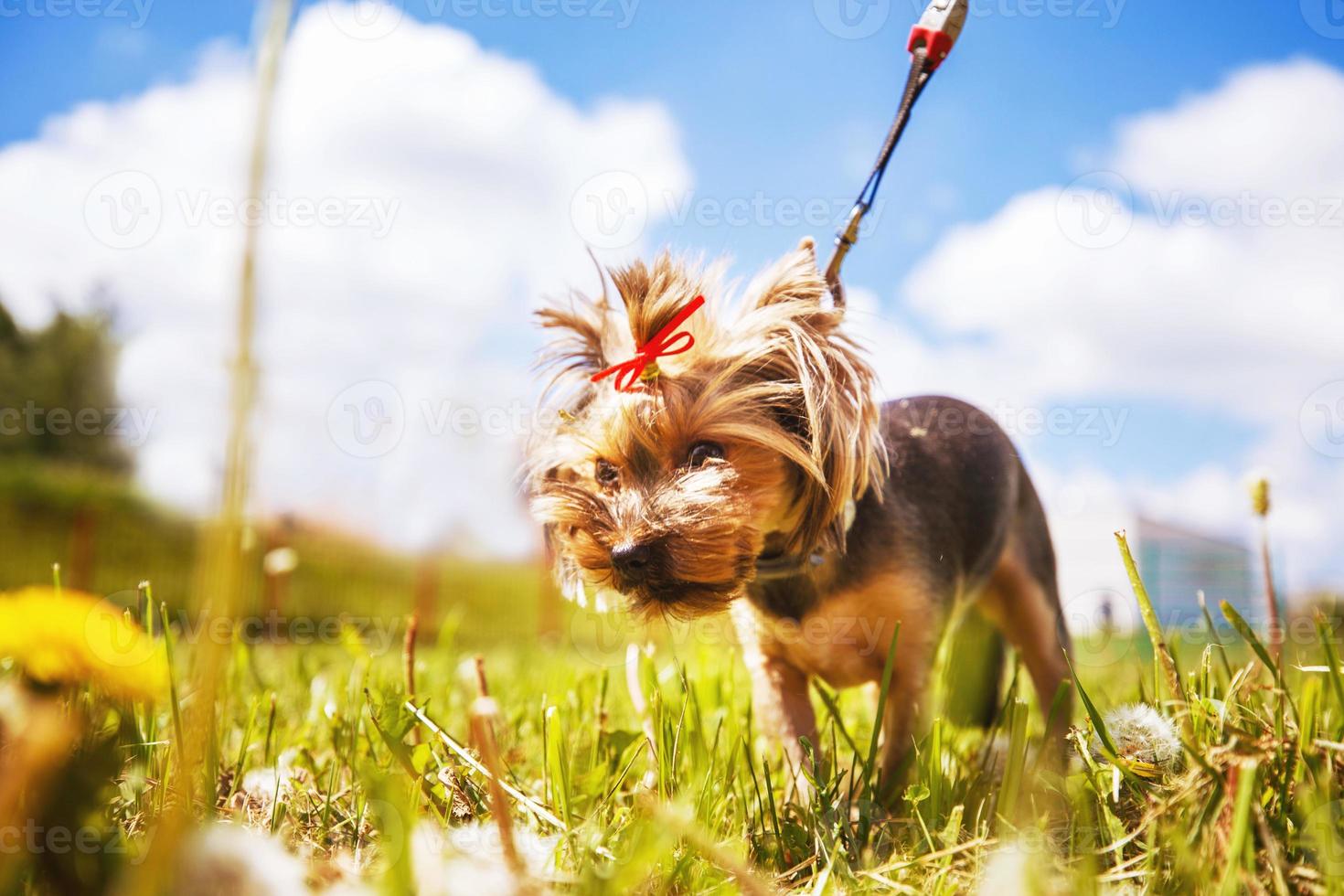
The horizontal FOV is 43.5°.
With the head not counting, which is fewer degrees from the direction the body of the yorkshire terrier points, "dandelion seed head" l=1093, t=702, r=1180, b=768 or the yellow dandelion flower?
the yellow dandelion flower

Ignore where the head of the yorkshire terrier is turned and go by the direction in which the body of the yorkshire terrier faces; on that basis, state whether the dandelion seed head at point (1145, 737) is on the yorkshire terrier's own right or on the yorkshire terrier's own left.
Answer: on the yorkshire terrier's own left

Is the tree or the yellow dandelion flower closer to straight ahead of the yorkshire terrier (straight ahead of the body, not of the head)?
the yellow dandelion flower

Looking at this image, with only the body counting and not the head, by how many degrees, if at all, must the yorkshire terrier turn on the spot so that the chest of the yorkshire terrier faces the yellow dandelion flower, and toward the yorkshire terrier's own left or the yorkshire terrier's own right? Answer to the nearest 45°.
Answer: approximately 45° to the yorkshire terrier's own left

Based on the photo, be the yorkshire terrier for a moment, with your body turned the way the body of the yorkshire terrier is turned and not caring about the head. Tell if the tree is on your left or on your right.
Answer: on your right

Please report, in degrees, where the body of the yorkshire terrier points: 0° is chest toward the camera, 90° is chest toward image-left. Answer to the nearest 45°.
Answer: approximately 45°
